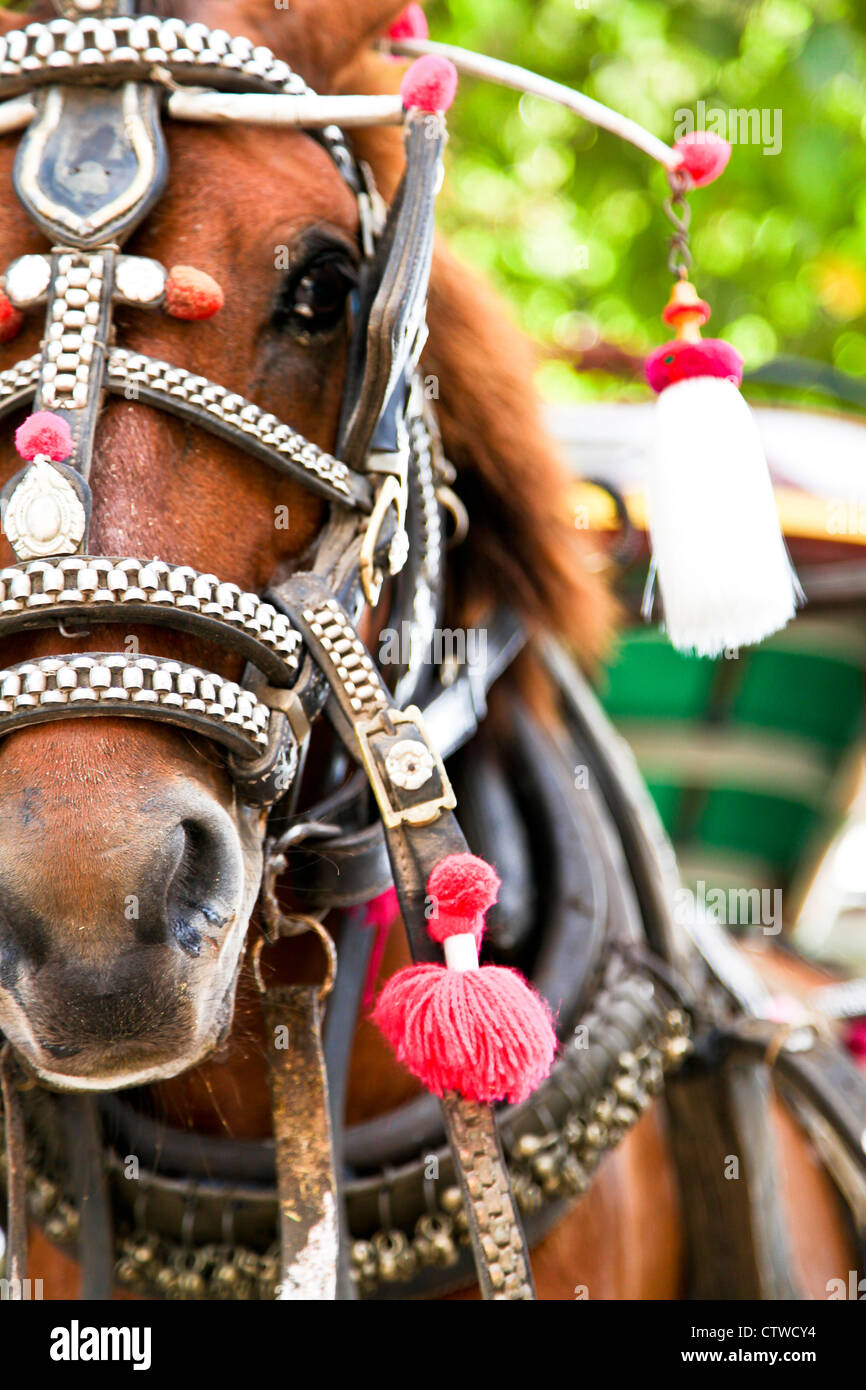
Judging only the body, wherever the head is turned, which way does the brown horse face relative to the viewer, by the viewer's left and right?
facing the viewer and to the left of the viewer
